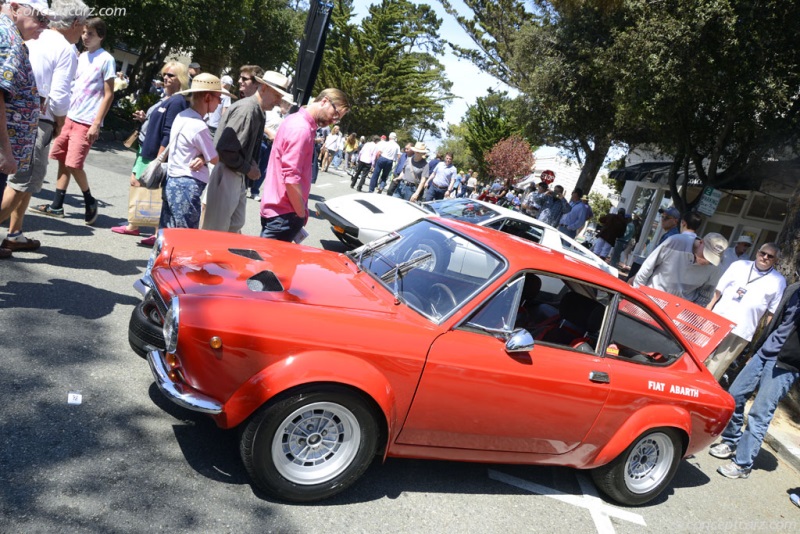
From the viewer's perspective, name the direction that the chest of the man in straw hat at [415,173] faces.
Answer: toward the camera

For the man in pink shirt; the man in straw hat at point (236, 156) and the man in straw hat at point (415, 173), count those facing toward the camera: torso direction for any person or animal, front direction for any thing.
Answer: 1

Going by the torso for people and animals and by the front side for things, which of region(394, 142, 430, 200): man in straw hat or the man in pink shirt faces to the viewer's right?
the man in pink shirt

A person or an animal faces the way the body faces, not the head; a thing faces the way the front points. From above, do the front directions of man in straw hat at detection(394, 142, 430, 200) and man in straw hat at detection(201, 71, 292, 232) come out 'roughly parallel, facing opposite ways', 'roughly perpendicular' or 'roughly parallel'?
roughly perpendicular

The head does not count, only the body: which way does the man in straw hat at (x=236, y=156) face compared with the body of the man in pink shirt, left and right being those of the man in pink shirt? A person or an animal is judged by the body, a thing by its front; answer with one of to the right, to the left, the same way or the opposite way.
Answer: the same way

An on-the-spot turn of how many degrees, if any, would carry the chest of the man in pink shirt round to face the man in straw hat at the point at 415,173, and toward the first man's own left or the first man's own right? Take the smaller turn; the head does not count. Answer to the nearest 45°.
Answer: approximately 90° to the first man's own left

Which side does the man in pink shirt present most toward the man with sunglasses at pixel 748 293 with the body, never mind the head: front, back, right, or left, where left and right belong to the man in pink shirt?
front

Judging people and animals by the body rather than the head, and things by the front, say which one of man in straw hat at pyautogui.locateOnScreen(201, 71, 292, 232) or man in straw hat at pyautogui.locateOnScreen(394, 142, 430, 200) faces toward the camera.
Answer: man in straw hat at pyautogui.locateOnScreen(394, 142, 430, 200)

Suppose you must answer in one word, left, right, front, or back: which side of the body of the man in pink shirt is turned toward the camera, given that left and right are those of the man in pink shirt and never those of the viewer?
right

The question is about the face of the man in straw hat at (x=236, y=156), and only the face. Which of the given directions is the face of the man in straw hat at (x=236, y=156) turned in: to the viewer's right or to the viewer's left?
to the viewer's right

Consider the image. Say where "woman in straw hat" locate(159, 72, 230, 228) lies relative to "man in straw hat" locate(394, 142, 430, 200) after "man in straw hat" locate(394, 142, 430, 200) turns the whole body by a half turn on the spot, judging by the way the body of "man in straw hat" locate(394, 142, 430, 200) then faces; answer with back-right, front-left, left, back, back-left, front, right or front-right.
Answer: back

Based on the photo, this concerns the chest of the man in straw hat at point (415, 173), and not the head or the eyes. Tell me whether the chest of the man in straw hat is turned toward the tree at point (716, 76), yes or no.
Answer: no

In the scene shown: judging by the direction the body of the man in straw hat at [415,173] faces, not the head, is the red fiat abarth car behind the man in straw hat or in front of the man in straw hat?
in front

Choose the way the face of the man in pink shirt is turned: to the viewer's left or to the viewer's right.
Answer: to the viewer's right

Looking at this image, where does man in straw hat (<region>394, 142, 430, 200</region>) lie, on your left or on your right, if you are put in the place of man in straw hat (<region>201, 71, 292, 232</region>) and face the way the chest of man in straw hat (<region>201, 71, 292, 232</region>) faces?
on your left

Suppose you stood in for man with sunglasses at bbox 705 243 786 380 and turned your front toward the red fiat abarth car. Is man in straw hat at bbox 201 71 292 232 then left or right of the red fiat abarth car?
right

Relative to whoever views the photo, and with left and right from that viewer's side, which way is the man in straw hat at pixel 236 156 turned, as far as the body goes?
facing to the right of the viewer
